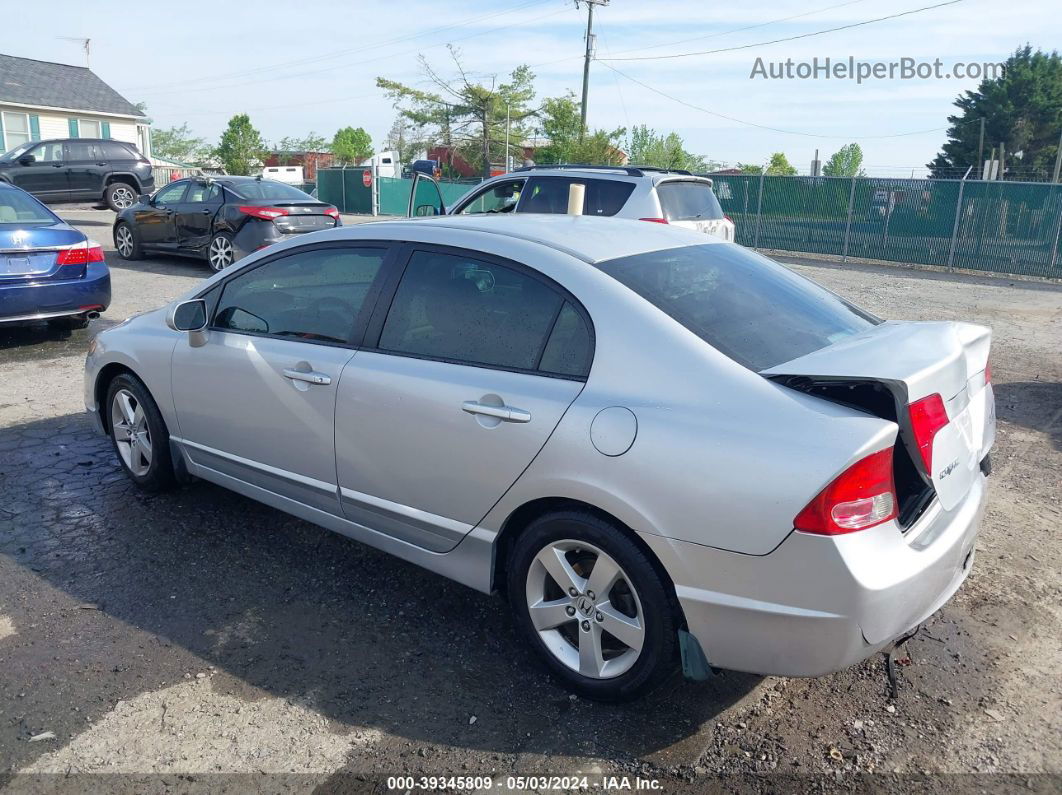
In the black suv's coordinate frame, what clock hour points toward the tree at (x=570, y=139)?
The tree is roughly at 5 o'clock from the black suv.

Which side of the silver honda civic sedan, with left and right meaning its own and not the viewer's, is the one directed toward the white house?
front

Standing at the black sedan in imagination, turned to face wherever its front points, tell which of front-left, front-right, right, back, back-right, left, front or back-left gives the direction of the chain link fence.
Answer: back-right

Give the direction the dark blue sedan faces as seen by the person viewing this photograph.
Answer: facing away from the viewer and to the left of the viewer

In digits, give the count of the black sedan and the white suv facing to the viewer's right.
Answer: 0

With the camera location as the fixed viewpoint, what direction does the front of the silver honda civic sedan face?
facing away from the viewer and to the left of the viewer

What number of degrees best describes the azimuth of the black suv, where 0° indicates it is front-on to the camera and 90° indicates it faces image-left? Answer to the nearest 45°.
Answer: approximately 90°

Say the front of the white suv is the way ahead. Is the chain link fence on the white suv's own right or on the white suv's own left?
on the white suv's own right

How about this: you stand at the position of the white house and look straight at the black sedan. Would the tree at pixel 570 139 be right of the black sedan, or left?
left

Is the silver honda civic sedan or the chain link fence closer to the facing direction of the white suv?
the chain link fence

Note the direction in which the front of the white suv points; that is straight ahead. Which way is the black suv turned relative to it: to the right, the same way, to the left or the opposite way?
to the left

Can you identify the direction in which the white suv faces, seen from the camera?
facing away from the viewer and to the left of the viewer

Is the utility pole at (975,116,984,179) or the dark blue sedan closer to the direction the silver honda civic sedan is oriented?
the dark blue sedan

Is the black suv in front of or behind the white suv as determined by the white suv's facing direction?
in front

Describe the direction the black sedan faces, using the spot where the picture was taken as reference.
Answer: facing away from the viewer and to the left of the viewer

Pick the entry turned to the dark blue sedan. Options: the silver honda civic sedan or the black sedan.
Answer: the silver honda civic sedan
